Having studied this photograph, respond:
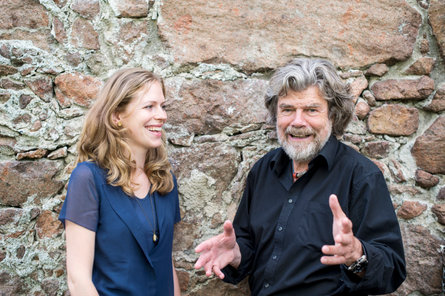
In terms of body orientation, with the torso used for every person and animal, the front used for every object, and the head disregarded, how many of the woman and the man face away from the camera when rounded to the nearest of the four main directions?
0

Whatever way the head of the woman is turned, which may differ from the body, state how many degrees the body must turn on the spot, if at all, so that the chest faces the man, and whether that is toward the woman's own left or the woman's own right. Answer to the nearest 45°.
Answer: approximately 45° to the woman's own left

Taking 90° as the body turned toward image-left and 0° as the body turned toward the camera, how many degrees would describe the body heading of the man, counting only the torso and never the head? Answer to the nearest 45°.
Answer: approximately 45°

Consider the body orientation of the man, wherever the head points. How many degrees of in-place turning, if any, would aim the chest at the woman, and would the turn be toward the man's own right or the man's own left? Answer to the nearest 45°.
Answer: approximately 45° to the man's own right

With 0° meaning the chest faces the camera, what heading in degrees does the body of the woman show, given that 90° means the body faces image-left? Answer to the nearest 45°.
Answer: approximately 315°
